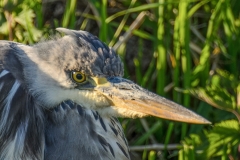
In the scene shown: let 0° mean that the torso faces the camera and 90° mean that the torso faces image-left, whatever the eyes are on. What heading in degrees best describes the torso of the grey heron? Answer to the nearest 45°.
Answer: approximately 270°
